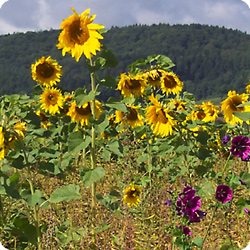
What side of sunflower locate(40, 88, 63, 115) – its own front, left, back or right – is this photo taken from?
front

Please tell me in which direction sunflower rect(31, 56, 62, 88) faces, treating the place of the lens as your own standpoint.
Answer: facing the viewer

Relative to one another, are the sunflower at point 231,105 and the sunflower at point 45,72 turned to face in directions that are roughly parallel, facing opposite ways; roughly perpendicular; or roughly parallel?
roughly parallel

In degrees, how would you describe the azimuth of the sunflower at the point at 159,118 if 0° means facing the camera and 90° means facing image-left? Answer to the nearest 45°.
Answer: approximately 315°

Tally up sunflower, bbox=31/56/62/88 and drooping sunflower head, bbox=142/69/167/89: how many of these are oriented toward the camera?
2

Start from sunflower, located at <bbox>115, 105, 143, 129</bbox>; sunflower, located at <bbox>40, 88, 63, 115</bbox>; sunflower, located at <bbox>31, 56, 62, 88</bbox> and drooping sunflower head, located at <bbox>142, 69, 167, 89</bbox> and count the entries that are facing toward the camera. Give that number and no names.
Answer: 4

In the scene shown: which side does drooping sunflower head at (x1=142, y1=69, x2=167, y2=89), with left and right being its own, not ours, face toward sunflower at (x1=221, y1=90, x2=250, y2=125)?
left

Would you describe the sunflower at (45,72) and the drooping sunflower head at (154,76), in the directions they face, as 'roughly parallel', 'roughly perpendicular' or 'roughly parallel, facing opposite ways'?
roughly parallel

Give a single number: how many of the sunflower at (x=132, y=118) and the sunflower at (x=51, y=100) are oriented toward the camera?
2

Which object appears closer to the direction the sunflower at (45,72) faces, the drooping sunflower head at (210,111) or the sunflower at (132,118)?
the sunflower

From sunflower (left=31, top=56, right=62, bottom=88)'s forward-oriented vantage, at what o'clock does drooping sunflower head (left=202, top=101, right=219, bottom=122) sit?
The drooping sunflower head is roughly at 9 o'clock from the sunflower.
